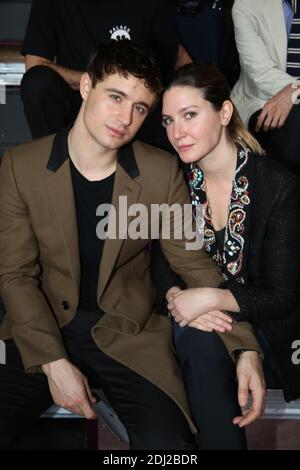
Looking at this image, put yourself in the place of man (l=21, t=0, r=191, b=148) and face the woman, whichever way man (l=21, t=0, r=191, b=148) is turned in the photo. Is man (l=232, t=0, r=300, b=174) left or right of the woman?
left

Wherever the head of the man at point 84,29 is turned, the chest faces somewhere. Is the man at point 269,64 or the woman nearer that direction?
the woman

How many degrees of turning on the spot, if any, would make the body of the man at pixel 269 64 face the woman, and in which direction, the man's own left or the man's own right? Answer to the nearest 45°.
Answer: approximately 45° to the man's own right

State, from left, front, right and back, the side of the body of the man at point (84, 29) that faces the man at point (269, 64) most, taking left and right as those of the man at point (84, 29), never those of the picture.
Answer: left

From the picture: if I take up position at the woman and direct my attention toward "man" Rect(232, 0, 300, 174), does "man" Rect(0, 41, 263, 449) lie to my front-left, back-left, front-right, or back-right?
back-left

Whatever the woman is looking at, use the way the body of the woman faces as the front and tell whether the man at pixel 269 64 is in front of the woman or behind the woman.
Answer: behind

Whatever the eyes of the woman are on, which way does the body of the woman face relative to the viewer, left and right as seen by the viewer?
facing the viewer and to the left of the viewer

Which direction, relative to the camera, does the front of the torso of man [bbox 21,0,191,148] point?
toward the camera

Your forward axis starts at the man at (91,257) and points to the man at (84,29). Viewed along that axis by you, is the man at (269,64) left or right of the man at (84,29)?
right

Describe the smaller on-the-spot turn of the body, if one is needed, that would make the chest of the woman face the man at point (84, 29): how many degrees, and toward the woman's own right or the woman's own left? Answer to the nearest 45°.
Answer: approximately 90° to the woman's own right

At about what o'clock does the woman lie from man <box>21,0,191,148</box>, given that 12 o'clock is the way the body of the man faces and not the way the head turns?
The woman is roughly at 11 o'clock from the man.
